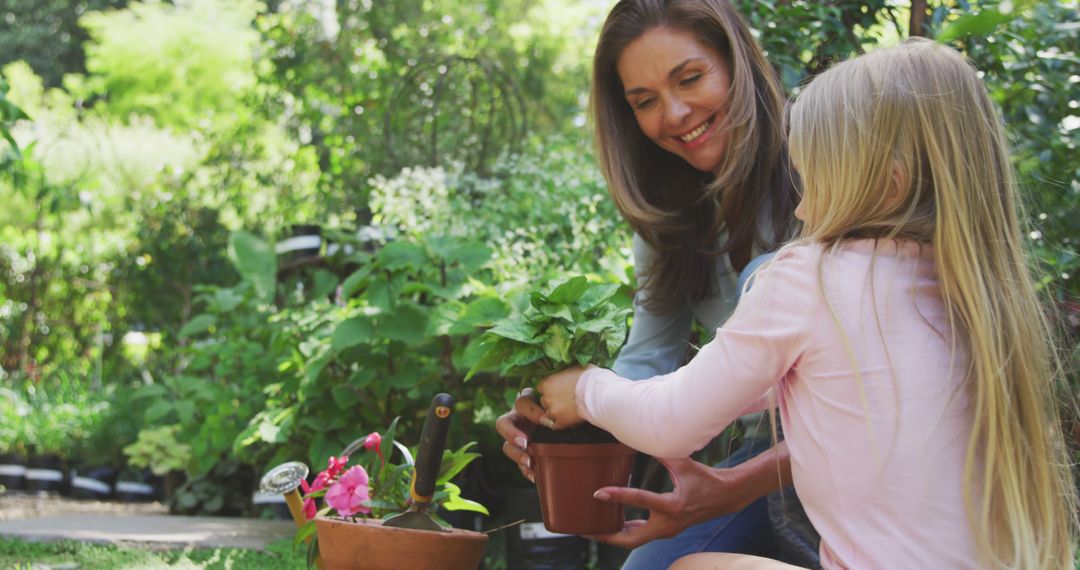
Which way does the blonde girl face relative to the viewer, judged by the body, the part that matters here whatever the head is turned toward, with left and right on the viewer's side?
facing away from the viewer and to the left of the viewer

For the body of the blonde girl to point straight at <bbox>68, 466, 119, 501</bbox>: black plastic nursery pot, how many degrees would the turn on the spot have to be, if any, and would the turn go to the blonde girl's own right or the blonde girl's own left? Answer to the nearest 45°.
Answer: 0° — they already face it

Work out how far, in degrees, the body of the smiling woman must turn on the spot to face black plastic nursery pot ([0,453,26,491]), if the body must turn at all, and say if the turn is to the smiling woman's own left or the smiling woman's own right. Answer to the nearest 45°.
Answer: approximately 90° to the smiling woman's own right

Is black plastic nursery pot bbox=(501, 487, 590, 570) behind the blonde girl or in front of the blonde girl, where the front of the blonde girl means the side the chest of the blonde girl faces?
in front

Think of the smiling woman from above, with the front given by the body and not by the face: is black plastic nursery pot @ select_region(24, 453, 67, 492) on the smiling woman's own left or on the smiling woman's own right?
on the smiling woman's own right

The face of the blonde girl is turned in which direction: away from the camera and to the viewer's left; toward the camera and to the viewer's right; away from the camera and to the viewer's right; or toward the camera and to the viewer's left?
away from the camera and to the viewer's left

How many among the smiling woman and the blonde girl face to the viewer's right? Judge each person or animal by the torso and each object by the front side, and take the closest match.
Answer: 0

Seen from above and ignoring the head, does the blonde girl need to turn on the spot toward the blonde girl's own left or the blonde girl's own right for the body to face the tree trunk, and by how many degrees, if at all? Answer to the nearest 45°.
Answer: approximately 45° to the blonde girl's own right

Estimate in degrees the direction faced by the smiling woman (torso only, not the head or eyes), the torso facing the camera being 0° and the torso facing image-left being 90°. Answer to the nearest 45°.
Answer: approximately 45°
